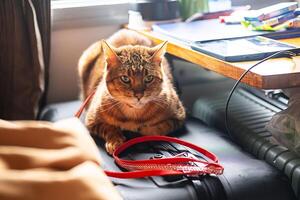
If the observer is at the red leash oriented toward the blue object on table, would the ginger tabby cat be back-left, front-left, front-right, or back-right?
front-left

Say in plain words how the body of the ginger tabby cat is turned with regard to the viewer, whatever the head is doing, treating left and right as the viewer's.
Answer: facing the viewer
